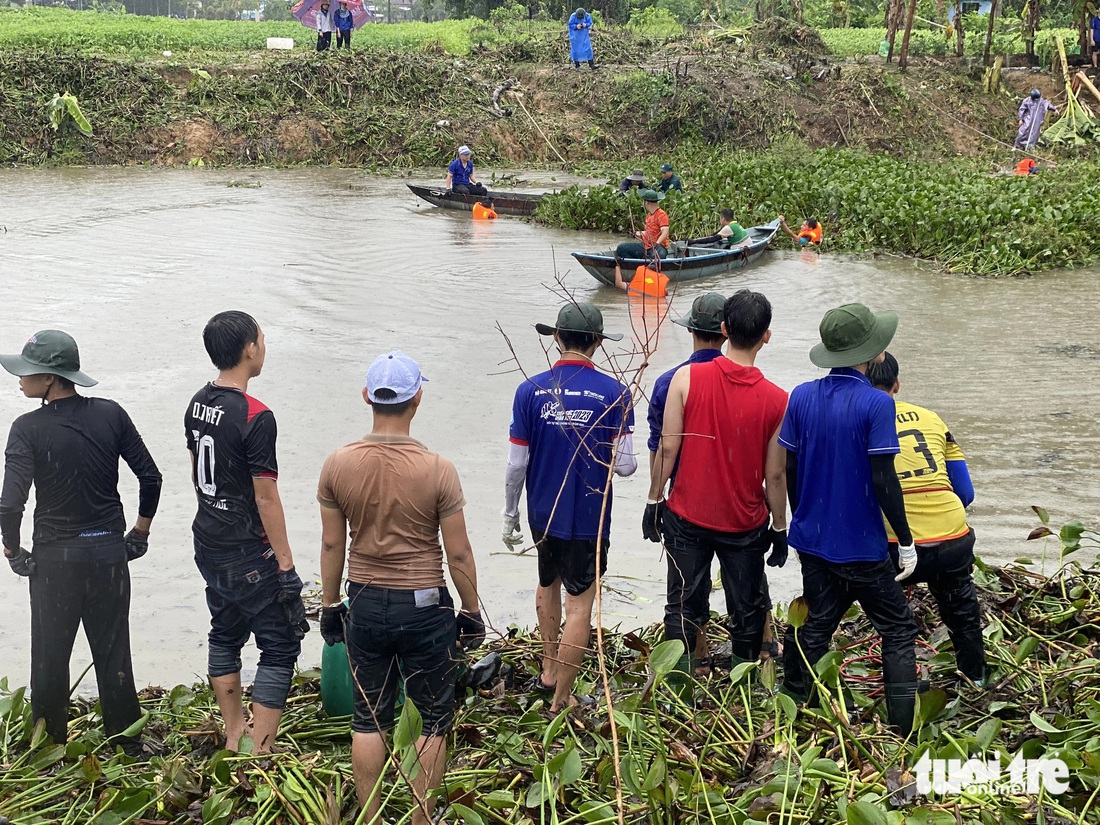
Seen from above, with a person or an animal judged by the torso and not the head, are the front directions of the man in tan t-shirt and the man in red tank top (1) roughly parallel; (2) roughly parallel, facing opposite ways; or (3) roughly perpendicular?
roughly parallel

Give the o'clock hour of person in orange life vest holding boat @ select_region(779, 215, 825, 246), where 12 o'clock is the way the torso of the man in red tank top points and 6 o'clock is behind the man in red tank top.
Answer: The person in orange life vest holding boat is roughly at 12 o'clock from the man in red tank top.

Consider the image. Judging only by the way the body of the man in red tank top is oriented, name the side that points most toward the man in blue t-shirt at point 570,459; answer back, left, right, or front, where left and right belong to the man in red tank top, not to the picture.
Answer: left

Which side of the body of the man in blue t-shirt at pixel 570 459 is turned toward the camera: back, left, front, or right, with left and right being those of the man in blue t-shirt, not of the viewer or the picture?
back

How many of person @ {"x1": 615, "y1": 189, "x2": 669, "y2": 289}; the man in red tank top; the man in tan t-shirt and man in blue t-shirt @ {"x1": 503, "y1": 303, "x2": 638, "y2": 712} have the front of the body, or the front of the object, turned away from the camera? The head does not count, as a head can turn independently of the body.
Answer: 3

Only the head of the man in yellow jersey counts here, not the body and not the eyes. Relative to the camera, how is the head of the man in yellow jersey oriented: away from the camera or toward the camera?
away from the camera

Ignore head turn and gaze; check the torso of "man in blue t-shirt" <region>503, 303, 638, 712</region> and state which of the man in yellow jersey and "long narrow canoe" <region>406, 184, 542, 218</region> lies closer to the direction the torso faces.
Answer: the long narrow canoe

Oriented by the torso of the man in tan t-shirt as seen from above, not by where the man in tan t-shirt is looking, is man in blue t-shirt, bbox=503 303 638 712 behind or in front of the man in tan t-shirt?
in front

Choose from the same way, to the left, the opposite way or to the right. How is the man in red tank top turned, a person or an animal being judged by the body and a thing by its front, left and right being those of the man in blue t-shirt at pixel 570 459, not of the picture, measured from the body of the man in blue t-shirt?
the same way

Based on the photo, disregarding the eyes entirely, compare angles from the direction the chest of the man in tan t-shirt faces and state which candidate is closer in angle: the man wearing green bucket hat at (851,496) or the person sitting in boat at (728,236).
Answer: the person sitting in boat

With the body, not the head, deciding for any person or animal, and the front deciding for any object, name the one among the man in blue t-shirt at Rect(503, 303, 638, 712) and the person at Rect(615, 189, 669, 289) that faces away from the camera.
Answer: the man in blue t-shirt

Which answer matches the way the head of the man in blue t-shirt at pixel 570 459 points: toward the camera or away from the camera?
away from the camera

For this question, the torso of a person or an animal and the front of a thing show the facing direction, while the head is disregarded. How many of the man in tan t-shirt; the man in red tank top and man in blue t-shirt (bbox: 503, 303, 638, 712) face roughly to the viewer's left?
0

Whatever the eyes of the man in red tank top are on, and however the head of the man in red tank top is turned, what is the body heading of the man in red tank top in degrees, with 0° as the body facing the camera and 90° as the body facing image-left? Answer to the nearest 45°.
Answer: approximately 180°

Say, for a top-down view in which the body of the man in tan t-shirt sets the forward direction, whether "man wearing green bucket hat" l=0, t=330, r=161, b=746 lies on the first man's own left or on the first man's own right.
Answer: on the first man's own left

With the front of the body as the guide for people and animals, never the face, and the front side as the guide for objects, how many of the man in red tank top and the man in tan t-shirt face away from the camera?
2

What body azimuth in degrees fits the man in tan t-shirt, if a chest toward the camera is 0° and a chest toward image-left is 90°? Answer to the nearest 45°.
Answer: approximately 180°

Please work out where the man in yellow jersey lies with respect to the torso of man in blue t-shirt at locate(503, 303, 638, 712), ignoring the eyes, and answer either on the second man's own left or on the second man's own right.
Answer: on the second man's own right
